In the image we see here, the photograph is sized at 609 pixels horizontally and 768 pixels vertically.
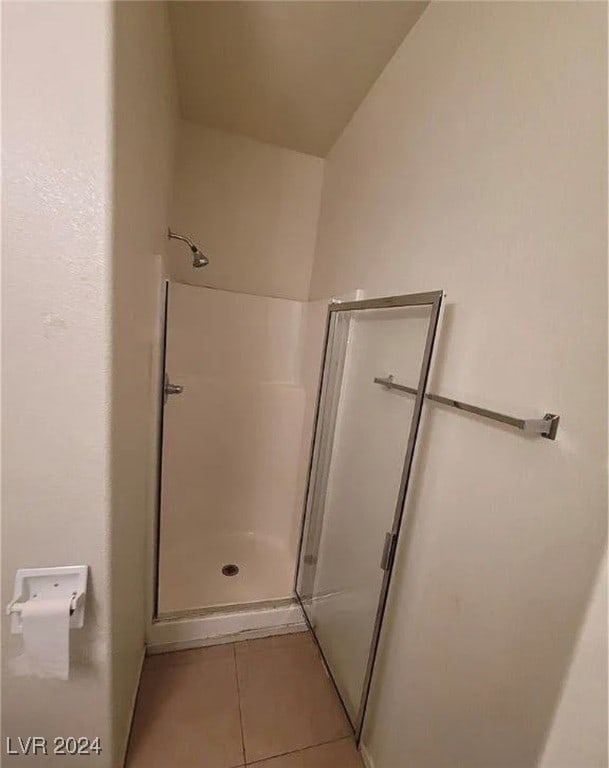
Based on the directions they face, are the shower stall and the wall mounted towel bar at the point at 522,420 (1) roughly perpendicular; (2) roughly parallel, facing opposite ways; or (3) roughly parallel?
roughly perpendicular

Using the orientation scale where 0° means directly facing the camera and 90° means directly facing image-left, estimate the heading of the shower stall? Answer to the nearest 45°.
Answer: approximately 0°

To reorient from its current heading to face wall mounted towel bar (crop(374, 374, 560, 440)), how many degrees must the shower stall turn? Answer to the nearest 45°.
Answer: approximately 45° to its left

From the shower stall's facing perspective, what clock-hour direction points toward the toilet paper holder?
The toilet paper holder is roughly at 1 o'clock from the shower stall.

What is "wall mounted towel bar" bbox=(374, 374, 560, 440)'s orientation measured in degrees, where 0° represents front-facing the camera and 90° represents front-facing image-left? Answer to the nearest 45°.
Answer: approximately 45°

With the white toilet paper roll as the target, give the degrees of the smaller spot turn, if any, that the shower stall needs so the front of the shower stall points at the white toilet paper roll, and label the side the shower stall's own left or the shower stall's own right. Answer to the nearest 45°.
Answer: approximately 45° to the shower stall's own right
